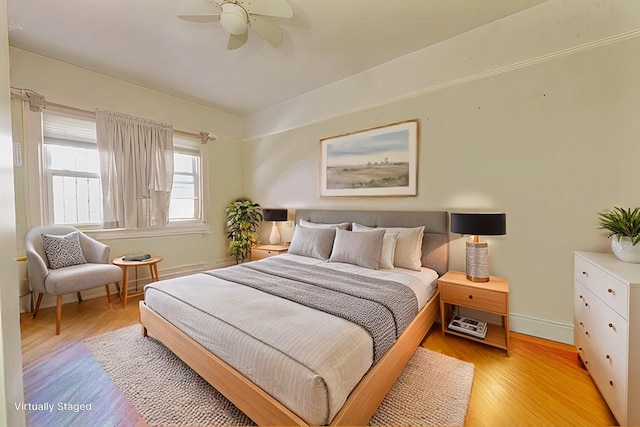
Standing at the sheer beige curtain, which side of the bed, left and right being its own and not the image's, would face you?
right

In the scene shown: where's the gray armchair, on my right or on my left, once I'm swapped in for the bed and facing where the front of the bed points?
on my right

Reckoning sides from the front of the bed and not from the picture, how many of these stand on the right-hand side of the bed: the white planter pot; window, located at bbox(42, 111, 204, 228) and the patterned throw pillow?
2

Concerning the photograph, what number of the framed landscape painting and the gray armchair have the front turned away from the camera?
0

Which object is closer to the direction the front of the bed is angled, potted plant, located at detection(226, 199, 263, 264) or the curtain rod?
the curtain rod

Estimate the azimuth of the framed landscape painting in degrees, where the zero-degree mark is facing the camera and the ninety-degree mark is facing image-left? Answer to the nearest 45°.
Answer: approximately 45°

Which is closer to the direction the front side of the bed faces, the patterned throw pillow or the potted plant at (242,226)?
the patterned throw pillow

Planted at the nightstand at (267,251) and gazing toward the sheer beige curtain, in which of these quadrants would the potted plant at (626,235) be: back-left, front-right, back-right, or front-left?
back-left

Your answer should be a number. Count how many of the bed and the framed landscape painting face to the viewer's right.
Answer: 0

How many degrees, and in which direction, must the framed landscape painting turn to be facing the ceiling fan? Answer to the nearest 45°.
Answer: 0° — it already faces it
